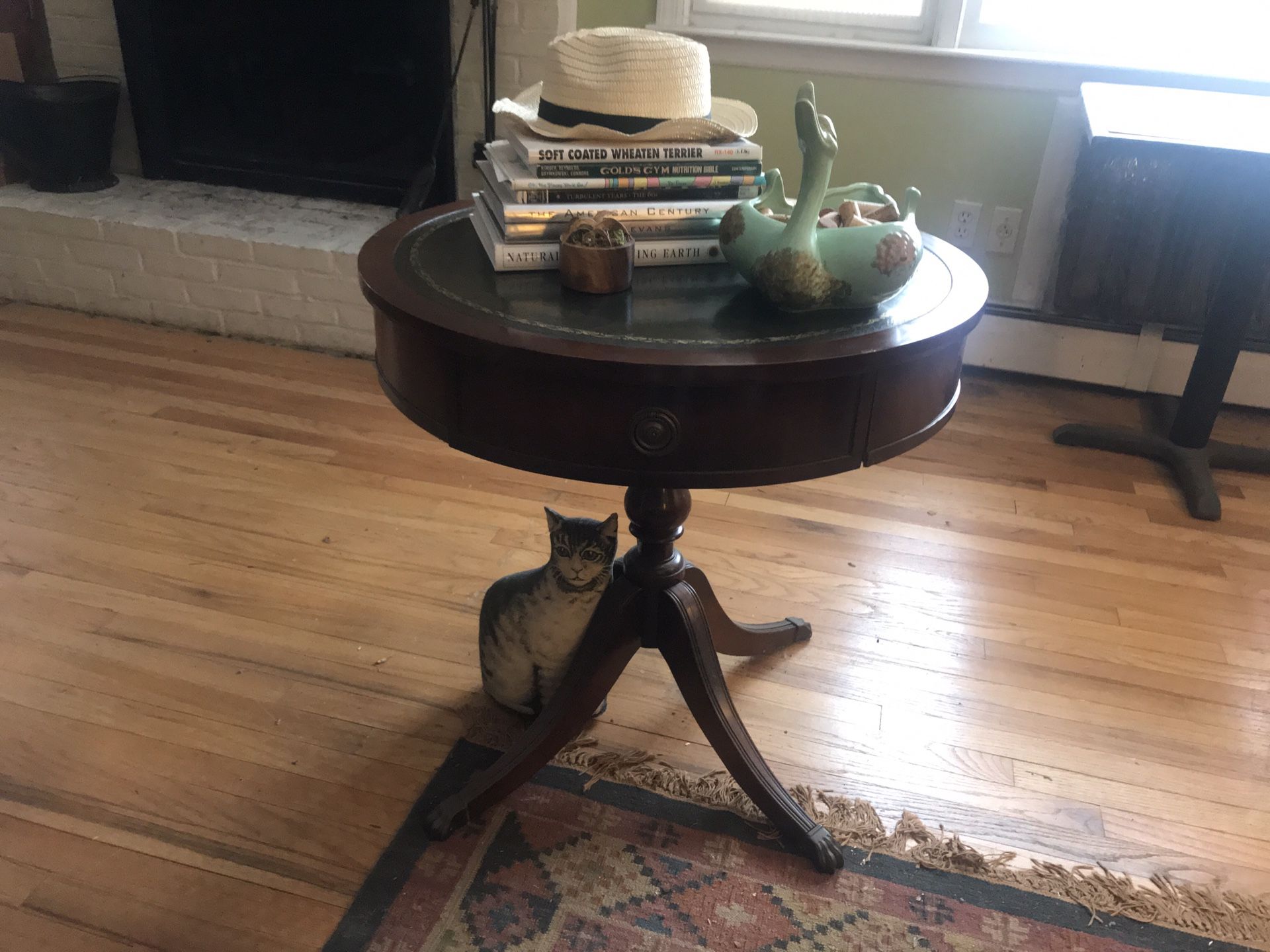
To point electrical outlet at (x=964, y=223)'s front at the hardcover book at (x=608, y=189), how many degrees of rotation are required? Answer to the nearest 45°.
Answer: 0° — it already faces it

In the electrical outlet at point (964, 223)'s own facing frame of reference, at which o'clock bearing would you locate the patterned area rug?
The patterned area rug is roughly at 12 o'clock from the electrical outlet.

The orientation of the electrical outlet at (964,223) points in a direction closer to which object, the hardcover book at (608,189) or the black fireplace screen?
the hardcover book

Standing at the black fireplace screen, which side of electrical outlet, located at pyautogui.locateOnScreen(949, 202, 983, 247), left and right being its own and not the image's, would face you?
right

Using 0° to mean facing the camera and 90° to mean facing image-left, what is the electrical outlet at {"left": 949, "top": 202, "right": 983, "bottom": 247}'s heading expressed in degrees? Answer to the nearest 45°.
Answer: approximately 0°

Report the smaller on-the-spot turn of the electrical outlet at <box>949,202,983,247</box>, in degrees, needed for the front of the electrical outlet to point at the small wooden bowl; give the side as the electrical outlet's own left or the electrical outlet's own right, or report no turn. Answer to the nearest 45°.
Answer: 0° — it already faces it

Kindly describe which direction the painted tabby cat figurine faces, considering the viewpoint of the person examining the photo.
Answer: facing the viewer and to the right of the viewer

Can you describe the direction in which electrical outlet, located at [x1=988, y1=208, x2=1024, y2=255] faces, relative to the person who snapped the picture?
facing the viewer

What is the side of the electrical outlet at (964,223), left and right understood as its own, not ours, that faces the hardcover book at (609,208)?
front

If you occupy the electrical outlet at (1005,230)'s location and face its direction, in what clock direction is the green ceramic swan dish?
The green ceramic swan dish is roughly at 12 o'clock from the electrical outlet.

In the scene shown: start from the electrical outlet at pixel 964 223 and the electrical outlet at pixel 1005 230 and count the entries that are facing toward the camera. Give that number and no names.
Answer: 2
